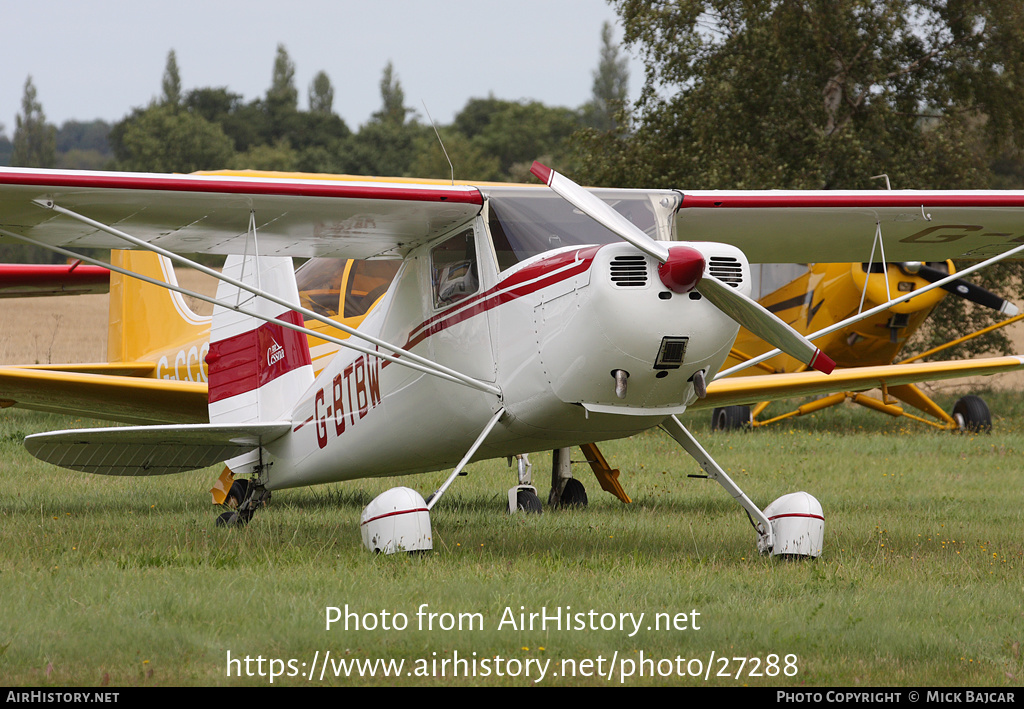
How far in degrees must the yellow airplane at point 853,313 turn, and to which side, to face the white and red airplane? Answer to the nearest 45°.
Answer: approximately 45° to its right

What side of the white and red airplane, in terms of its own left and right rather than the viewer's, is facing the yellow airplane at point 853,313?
left

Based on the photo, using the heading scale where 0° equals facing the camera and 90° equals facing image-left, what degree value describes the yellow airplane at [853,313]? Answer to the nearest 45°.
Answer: approximately 315°

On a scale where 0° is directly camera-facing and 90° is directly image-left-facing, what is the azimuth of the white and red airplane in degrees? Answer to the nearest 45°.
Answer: approximately 315°
